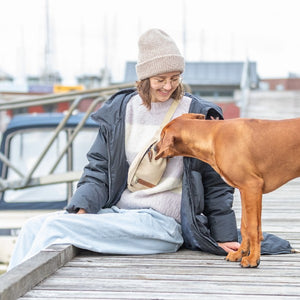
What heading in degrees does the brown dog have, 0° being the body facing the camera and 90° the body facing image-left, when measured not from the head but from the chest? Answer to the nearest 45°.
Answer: approximately 90°

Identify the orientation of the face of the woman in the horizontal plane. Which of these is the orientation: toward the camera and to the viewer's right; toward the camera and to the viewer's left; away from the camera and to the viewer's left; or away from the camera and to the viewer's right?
toward the camera and to the viewer's right
